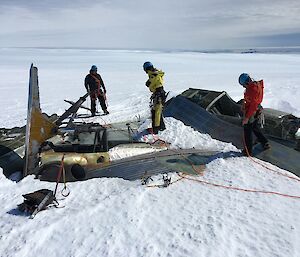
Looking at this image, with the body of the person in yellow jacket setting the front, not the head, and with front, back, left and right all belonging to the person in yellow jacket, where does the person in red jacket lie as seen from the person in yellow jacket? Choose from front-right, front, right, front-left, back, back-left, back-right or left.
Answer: back-left
